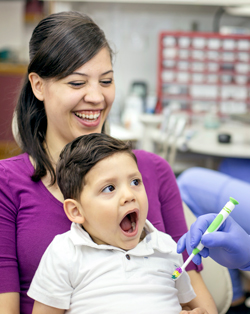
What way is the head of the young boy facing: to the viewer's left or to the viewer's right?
to the viewer's right

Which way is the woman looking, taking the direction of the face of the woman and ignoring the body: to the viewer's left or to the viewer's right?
to the viewer's right

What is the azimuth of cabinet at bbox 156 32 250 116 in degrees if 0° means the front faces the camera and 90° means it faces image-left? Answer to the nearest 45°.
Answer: approximately 0°

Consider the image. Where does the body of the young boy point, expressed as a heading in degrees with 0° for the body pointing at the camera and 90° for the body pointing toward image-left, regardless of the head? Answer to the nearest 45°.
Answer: approximately 315°

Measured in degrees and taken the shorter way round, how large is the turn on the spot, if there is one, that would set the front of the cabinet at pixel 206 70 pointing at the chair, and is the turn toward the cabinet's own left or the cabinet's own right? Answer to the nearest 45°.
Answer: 0° — it already faces it

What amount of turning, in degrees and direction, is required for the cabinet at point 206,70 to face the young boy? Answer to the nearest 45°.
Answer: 0° — it already faces them

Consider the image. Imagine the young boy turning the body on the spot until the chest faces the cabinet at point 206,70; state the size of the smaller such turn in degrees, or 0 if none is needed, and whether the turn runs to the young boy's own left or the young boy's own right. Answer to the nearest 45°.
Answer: approximately 135° to the young boy's own left

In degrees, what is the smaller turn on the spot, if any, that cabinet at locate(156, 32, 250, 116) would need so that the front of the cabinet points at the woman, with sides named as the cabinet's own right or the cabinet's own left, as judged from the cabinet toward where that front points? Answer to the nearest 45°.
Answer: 0° — it already faces them
